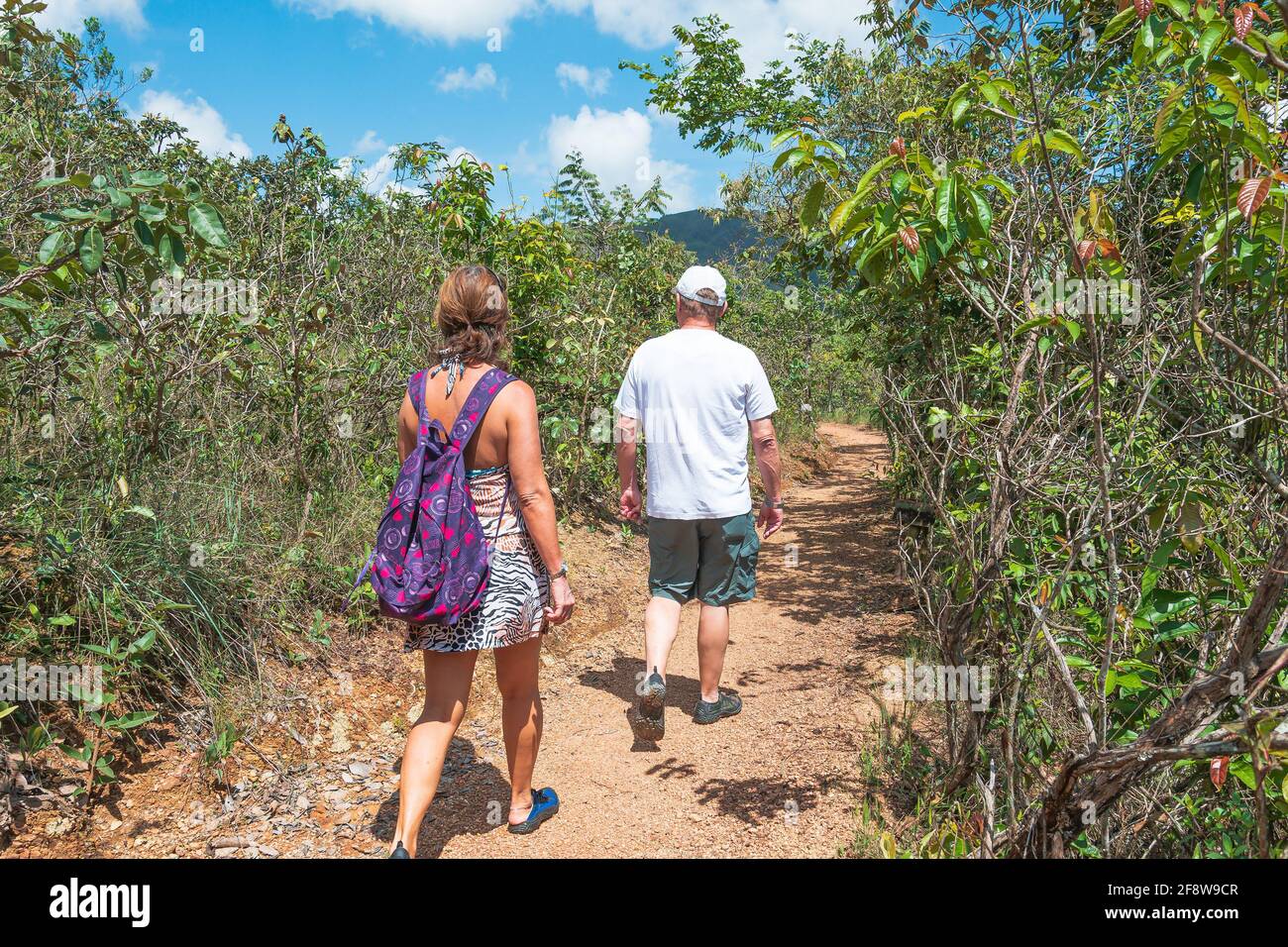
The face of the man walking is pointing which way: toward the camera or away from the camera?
away from the camera

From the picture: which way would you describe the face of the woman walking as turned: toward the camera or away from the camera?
away from the camera

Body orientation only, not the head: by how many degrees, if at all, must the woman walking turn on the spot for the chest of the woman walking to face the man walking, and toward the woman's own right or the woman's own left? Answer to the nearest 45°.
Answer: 0° — they already face them

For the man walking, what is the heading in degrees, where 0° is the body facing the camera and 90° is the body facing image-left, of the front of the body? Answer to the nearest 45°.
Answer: approximately 180°

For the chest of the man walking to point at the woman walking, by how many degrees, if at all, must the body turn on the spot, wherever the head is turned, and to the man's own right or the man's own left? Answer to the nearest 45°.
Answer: approximately 135° to the man's own left

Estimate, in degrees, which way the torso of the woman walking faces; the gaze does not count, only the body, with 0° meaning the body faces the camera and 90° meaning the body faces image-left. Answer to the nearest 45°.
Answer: approximately 225°
